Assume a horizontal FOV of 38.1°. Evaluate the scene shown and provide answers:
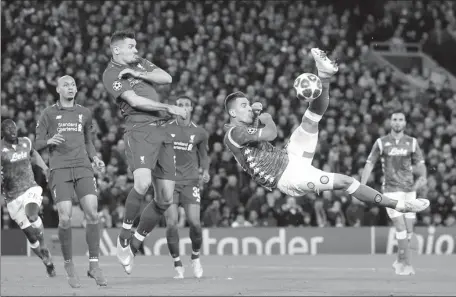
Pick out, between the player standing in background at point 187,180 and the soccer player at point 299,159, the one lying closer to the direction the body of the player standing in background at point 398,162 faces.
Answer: the soccer player

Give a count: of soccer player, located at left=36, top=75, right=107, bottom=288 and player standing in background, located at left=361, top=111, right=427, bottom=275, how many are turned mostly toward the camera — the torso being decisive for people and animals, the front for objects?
2

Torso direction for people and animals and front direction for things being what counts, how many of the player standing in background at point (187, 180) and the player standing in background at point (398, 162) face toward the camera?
2

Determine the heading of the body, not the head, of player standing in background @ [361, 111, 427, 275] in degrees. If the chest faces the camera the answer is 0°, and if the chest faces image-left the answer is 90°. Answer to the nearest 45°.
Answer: approximately 0°

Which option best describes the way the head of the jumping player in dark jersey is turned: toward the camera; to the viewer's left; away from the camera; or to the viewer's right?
to the viewer's right

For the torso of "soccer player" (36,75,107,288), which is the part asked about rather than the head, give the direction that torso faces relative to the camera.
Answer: toward the camera

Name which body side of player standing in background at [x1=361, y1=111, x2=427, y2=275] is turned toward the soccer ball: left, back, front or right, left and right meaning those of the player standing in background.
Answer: front

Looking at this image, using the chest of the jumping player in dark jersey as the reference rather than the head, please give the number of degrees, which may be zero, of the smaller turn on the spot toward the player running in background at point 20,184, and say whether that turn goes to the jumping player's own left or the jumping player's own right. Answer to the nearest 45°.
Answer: approximately 180°

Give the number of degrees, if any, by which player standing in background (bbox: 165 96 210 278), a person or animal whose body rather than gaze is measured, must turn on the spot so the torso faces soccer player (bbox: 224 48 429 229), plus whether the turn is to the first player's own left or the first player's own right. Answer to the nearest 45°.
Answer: approximately 45° to the first player's own left

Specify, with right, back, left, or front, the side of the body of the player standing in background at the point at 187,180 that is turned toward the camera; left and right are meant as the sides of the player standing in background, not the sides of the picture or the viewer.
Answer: front

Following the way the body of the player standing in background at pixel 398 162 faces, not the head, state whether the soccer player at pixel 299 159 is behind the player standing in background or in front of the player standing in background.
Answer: in front

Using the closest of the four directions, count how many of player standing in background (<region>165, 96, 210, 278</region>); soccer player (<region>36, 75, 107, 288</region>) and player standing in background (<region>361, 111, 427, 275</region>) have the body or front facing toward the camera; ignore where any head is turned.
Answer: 3

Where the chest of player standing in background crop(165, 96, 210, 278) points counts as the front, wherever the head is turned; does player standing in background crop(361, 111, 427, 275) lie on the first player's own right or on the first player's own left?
on the first player's own left

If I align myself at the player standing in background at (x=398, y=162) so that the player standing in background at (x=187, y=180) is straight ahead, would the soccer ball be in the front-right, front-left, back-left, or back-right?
front-left
